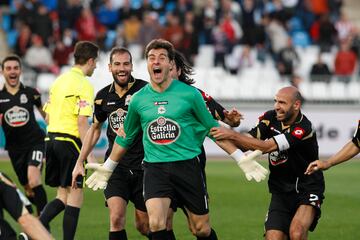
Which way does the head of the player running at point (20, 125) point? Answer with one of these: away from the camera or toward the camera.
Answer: toward the camera

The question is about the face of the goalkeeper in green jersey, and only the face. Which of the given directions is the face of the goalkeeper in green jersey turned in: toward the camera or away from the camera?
toward the camera

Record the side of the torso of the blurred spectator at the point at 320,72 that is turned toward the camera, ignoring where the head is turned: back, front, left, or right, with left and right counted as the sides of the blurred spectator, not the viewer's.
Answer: front

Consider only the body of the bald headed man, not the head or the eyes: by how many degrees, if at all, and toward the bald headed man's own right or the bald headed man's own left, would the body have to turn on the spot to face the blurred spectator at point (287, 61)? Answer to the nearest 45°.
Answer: approximately 135° to the bald headed man's own right

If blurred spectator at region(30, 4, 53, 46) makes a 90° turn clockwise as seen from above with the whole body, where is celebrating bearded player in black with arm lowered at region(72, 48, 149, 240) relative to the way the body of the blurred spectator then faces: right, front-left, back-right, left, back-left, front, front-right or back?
left

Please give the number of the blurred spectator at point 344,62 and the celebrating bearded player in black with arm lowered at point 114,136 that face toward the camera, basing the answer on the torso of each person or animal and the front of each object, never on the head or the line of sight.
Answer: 2

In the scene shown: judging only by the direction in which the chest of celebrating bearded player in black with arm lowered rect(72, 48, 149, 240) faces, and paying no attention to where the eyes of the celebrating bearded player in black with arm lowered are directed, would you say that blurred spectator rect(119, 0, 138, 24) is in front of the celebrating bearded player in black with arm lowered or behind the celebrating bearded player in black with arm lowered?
behind

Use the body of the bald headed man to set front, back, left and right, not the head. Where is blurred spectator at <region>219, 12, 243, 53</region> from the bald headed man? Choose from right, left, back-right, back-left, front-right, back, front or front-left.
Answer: back-right

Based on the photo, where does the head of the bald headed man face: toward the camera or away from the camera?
toward the camera

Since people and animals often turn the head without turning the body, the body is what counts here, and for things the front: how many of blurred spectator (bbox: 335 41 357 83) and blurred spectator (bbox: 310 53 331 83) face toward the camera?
2

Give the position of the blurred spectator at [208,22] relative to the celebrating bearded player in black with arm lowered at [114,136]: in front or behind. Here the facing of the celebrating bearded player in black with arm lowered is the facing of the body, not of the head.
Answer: behind

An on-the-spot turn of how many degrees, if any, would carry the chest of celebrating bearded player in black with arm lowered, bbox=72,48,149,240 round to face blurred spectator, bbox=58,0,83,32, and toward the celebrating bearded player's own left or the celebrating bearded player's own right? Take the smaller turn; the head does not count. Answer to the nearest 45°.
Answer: approximately 180°
